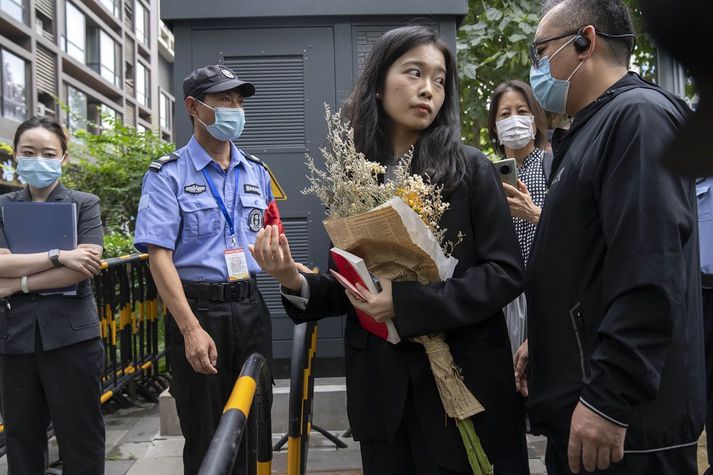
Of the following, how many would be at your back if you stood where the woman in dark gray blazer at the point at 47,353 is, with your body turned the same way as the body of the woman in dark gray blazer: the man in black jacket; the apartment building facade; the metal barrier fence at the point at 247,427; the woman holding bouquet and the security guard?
1

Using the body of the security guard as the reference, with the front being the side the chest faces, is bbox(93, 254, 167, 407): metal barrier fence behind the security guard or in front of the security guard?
behind

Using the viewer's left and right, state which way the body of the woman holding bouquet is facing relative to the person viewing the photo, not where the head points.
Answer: facing the viewer and to the left of the viewer

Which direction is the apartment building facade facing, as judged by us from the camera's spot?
facing the viewer and to the right of the viewer

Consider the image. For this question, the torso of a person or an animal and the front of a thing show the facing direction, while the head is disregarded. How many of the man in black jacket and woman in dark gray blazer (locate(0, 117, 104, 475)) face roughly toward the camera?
1

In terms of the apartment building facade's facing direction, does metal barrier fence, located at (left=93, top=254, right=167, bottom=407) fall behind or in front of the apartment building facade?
in front

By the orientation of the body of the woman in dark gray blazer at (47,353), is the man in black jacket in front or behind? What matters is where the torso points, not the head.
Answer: in front

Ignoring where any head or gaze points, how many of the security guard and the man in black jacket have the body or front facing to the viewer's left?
1

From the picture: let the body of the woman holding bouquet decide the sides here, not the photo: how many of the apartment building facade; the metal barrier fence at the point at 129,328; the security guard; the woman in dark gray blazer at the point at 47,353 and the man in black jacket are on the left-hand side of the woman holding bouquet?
1

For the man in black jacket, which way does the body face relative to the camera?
to the viewer's left

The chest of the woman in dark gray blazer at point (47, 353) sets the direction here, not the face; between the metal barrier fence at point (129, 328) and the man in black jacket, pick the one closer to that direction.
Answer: the man in black jacket

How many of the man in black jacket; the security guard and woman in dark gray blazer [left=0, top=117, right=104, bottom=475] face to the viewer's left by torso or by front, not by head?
1

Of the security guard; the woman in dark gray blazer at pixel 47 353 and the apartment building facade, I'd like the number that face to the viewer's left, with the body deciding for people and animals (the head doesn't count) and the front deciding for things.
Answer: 0

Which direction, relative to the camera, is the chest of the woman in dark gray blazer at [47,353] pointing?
toward the camera
